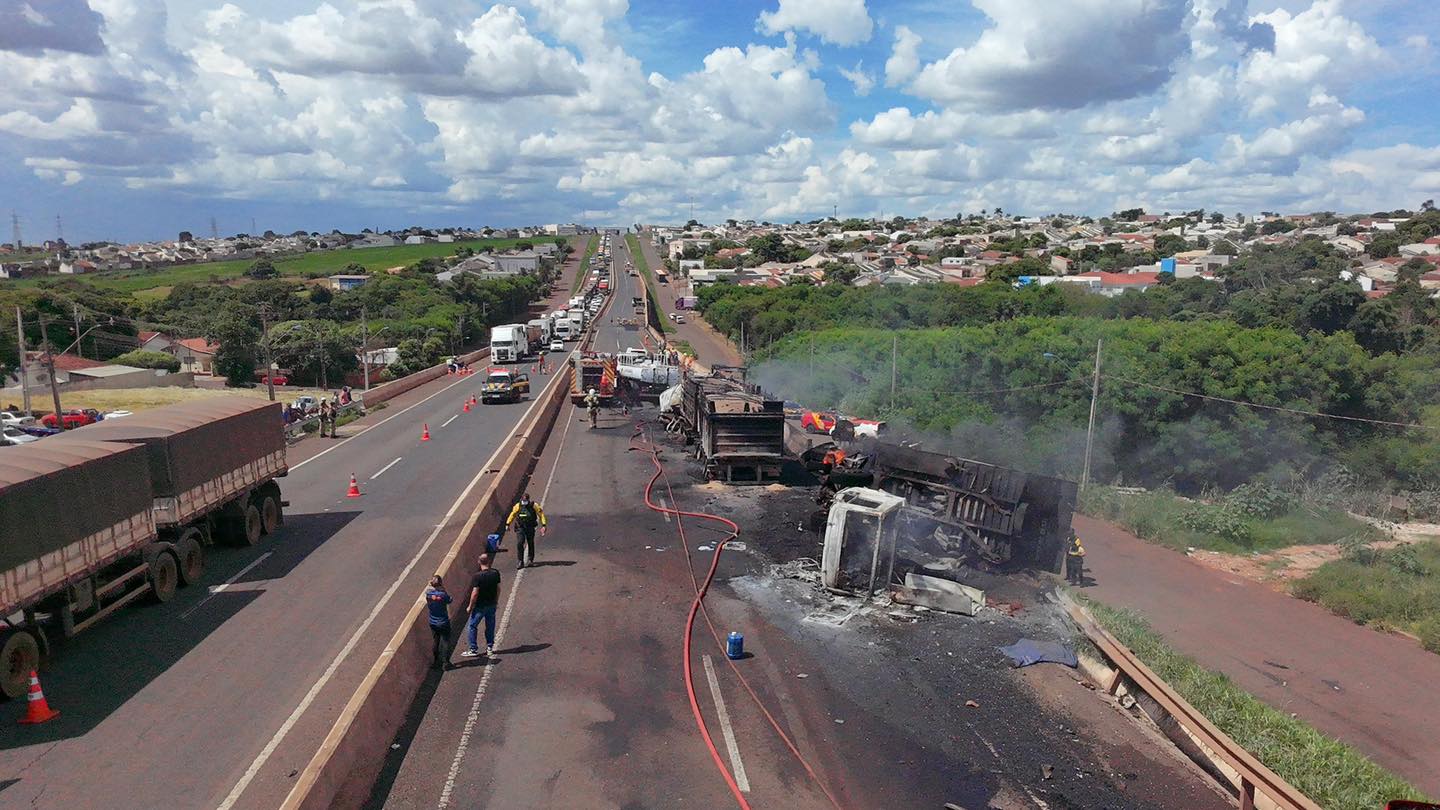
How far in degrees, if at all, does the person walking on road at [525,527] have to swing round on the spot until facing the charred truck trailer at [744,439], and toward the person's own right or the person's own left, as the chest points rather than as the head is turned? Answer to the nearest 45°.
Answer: approximately 135° to the person's own left

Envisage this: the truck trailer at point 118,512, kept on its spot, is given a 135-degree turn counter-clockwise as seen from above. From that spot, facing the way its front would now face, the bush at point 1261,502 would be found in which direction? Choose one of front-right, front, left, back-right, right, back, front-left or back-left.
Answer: front

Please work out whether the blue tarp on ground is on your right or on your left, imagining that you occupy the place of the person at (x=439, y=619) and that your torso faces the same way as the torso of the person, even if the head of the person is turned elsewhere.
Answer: on your right

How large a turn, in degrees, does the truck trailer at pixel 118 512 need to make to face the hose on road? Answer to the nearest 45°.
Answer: approximately 90° to its left

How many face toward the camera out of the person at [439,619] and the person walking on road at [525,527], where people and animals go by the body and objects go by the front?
1

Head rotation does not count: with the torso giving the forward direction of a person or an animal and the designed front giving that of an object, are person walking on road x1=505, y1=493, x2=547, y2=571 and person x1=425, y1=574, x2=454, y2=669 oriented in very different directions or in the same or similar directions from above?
very different directions

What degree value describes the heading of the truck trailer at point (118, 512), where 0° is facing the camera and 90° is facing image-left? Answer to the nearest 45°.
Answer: approximately 45°

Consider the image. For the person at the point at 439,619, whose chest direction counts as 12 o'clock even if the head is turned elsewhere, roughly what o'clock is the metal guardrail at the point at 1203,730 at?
The metal guardrail is roughly at 4 o'clock from the person.

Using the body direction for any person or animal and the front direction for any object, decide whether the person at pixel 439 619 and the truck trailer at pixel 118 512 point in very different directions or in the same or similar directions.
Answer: very different directions

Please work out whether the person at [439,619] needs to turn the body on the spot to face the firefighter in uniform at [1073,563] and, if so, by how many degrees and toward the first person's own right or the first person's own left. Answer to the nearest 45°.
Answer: approximately 90° to the first person's own right

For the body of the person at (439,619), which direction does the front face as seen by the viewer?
away from the camera
